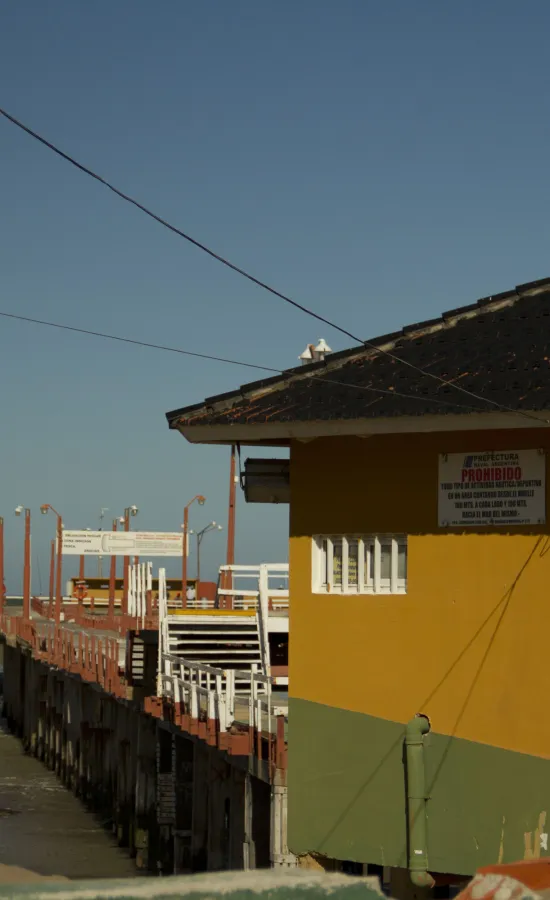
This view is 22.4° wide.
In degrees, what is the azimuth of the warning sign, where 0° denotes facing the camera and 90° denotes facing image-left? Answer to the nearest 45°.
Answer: approximately 0°

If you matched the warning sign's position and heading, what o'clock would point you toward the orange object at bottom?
The orange object at bottom is roughly at 12 o'clock from the warning sign.
